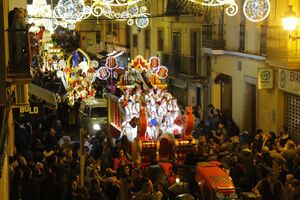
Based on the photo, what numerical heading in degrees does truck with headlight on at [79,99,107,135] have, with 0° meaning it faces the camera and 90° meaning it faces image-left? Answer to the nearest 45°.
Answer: approximately 315°

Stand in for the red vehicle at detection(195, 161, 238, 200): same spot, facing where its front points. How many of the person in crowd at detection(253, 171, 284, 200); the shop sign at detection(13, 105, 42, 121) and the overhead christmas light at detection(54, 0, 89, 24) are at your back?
2

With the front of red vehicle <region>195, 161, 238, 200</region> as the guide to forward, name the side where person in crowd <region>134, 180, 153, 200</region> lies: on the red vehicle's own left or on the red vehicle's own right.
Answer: on the red vehicle's own right
